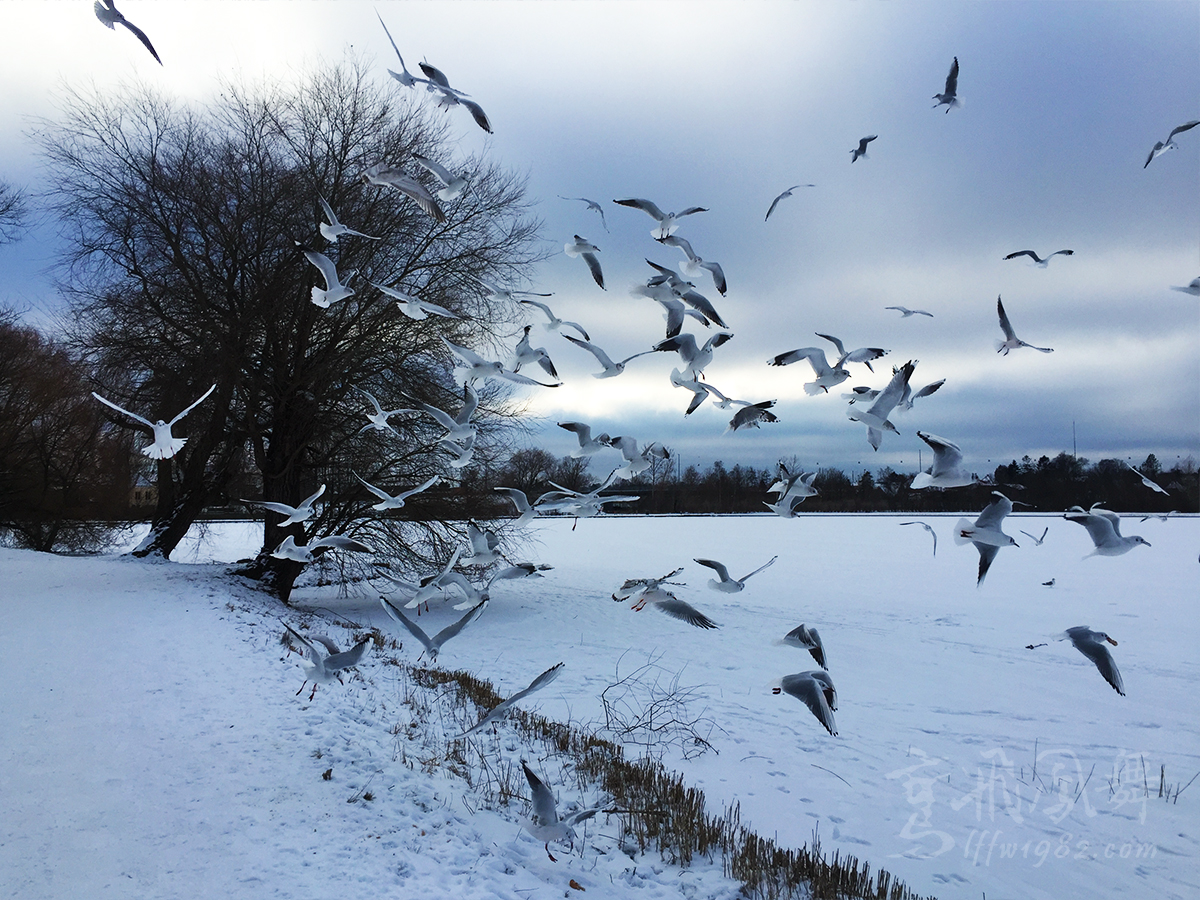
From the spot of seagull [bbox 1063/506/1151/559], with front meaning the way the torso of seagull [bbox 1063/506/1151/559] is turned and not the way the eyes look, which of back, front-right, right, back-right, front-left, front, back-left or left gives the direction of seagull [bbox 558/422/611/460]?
back

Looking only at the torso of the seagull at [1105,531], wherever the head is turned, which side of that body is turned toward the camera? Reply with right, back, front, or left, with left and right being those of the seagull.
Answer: right

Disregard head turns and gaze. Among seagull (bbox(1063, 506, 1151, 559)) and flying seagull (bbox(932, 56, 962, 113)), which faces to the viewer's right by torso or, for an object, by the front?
the seagull

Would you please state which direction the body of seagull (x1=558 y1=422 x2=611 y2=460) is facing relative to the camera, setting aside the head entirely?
to the viewer's right

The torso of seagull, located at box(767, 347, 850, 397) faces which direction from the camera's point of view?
to the viewer's right

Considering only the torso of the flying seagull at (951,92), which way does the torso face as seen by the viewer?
to the viewer's left
